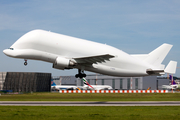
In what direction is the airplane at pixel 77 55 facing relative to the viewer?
to the viewer's left
